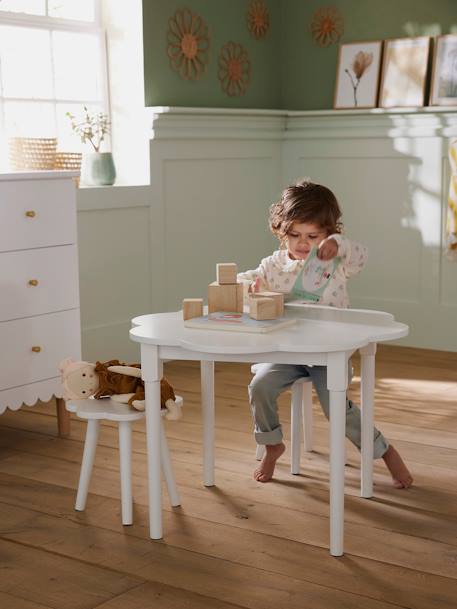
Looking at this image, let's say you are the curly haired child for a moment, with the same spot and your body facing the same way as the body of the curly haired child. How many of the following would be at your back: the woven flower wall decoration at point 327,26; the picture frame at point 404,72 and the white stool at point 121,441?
2

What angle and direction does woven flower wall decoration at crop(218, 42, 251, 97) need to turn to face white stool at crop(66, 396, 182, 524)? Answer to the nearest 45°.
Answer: approximately 45° to its right

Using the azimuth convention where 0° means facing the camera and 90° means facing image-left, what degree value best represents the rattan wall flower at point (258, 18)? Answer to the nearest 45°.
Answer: approximately 315°

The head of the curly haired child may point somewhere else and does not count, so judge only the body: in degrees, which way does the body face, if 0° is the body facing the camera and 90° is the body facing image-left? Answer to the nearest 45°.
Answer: approximately 0°

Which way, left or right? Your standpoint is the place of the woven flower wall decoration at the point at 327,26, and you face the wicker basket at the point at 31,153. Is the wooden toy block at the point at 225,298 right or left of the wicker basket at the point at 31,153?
left

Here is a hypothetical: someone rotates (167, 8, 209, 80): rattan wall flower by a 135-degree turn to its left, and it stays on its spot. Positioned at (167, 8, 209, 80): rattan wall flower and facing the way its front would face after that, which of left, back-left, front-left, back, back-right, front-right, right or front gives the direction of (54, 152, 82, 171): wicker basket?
back-left

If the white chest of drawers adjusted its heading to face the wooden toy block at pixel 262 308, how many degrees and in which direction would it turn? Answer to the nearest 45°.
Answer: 0° — it already faces it
